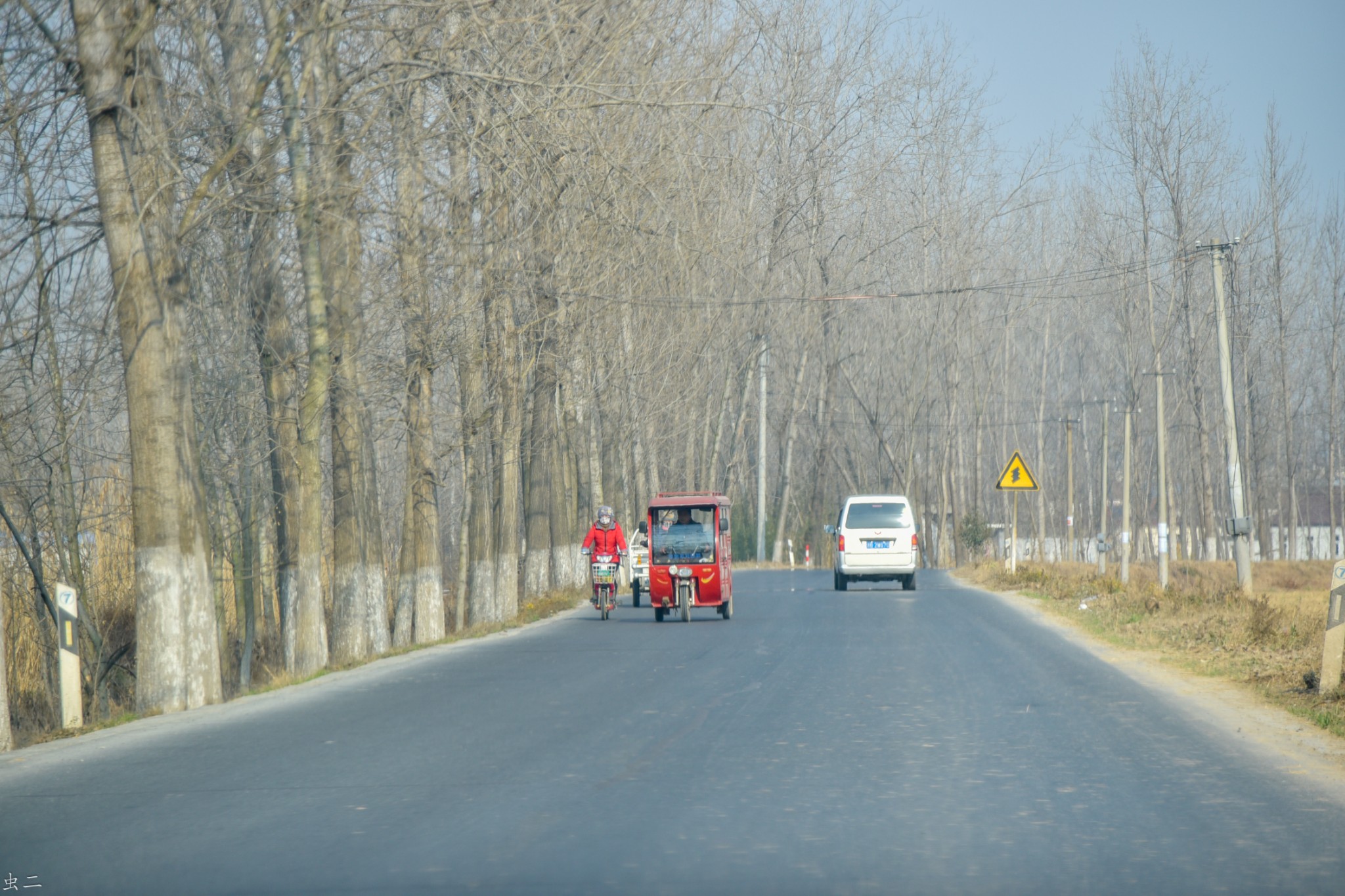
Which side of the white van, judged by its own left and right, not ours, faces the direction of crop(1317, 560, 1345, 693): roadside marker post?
back

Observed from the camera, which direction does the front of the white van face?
facing away from the viewer

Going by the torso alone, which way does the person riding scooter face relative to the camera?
toward the camera

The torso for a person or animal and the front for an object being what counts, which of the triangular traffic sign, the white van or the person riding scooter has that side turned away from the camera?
the white van

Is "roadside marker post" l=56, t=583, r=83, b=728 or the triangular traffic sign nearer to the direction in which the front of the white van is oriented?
the triangular traffic sign

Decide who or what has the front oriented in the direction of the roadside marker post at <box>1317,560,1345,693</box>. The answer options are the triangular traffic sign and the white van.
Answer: the triangular traffic sign

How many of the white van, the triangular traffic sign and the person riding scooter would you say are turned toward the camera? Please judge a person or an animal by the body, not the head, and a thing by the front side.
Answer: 2

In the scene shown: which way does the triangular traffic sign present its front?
toward the camera

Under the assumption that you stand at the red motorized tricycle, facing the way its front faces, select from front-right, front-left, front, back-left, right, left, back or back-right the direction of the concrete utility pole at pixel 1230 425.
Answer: back-left

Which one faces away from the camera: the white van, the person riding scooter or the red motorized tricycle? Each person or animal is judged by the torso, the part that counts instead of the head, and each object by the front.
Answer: the white van

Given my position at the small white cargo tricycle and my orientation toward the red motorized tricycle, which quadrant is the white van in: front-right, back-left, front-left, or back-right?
back-left

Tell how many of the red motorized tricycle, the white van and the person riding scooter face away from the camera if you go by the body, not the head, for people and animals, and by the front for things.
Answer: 1
